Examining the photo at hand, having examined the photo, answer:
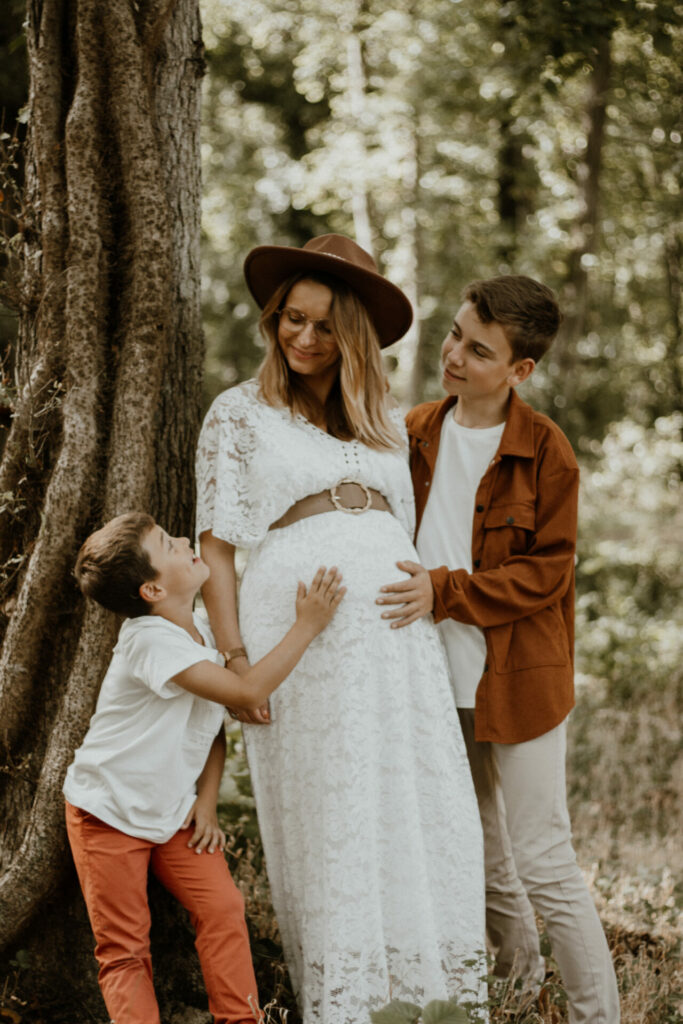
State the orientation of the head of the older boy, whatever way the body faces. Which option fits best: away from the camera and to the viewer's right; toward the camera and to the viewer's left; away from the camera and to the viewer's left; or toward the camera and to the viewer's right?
toward the camera and to the viewer's left

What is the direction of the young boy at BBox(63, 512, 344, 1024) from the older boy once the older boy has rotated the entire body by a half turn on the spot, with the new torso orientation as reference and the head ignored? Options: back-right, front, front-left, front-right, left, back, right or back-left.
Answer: back

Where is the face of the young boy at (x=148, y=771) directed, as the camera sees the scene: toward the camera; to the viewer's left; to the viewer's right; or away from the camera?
to the viewer's right

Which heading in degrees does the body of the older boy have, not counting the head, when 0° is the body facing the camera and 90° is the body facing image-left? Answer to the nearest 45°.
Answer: approximately 45°

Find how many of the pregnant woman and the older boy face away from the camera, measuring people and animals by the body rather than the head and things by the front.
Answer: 0

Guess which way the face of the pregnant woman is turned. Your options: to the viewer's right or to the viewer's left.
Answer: to the viewer's left

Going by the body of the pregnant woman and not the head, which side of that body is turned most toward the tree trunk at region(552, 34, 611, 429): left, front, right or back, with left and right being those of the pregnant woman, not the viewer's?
back

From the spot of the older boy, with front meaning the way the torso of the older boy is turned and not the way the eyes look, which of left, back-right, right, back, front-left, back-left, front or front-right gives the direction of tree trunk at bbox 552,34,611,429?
back-right

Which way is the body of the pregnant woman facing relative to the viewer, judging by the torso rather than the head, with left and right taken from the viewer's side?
facing the viewer

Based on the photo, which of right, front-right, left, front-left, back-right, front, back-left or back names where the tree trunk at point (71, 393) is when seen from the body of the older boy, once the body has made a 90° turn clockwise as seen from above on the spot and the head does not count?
front-left
